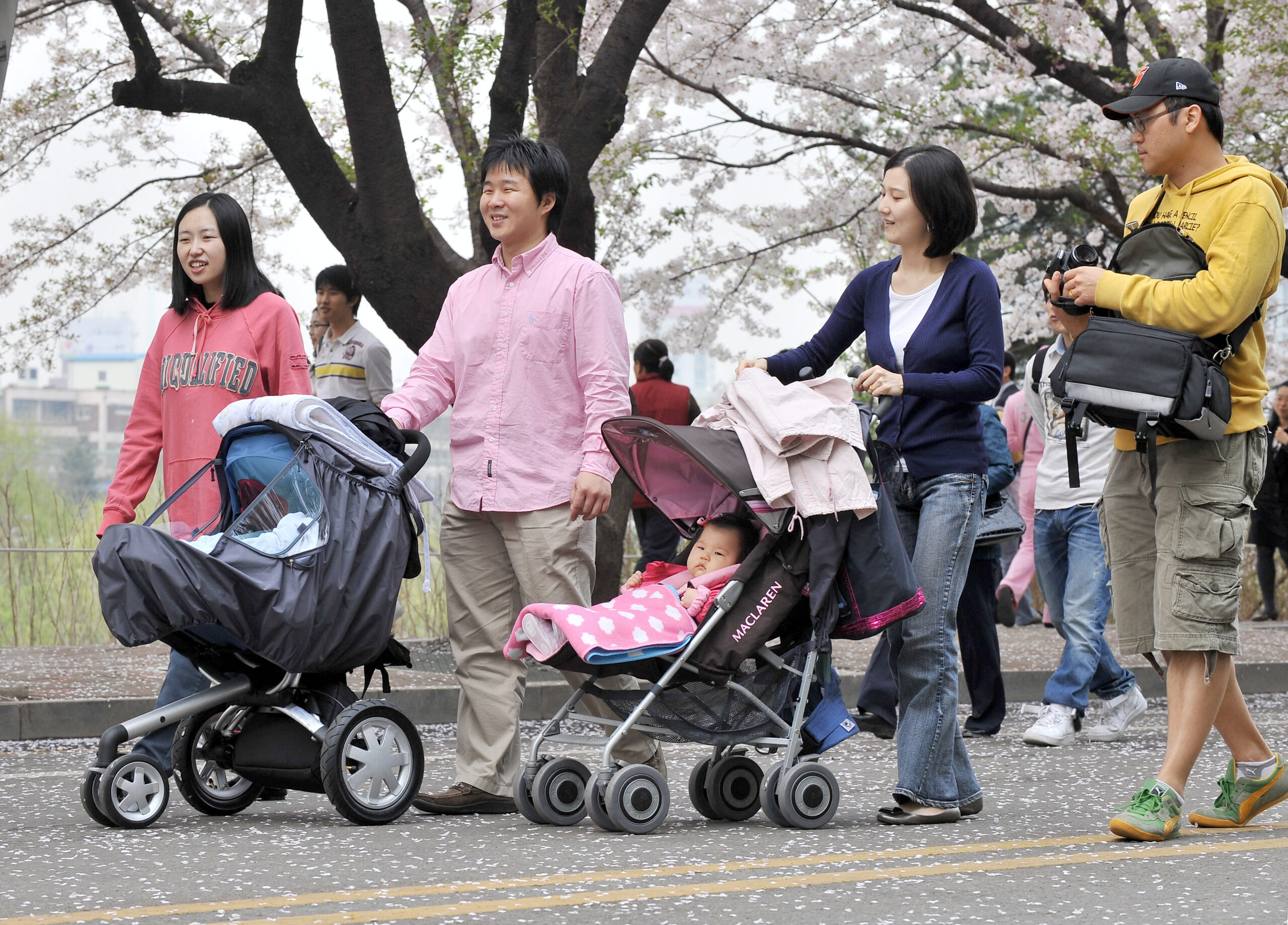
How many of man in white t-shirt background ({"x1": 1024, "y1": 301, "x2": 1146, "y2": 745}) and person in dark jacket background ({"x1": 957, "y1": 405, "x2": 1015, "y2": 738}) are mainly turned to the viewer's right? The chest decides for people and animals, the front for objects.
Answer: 0

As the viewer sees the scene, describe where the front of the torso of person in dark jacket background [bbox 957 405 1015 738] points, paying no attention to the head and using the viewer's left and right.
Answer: facing to the left of the viewer

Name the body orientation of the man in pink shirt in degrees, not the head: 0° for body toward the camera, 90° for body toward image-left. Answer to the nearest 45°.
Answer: approximately 45°

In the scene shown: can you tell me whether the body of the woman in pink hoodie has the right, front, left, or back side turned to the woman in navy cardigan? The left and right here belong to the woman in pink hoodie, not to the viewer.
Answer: left

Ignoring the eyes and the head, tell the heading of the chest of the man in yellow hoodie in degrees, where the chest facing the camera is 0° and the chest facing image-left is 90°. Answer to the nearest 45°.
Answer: approximately 45°

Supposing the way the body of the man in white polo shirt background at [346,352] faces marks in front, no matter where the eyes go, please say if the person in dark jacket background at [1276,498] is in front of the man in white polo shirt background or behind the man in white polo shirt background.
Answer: behind

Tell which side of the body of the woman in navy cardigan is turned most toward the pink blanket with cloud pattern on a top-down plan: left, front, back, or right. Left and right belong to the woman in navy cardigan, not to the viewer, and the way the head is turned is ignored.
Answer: front

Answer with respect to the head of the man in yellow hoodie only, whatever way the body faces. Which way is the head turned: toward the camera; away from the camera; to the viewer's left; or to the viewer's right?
to the viewer's left

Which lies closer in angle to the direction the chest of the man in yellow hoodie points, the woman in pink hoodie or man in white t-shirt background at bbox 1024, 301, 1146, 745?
the woman in pink hoodie

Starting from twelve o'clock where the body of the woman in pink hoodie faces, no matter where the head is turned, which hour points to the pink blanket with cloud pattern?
The pink blanket with cloud pattern is roughly at 9 o'clock from the woman in pink hoodie.

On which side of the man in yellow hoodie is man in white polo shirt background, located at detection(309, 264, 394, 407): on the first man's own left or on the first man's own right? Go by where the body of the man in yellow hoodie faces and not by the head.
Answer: on the first man's own right

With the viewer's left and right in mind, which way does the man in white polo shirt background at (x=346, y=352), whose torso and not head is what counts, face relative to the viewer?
facing the viewer and to the left of the viewer

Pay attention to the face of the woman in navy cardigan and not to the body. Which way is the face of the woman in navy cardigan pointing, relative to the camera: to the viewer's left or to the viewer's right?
to the viewer's left

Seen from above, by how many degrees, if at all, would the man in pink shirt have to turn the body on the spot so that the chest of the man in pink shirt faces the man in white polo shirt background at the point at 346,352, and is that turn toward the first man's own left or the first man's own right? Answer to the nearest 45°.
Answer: approximately 135° to the first man's own right
